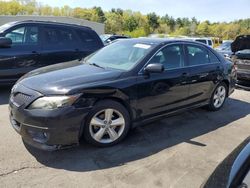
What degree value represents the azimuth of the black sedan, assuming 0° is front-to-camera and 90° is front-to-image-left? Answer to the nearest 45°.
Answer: approximately 45°

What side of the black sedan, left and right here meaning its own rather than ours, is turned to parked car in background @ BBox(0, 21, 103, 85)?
right

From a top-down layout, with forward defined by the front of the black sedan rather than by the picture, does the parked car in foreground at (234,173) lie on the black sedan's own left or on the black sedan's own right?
on the black sedan's own left

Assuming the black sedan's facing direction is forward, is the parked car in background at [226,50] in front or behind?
behind

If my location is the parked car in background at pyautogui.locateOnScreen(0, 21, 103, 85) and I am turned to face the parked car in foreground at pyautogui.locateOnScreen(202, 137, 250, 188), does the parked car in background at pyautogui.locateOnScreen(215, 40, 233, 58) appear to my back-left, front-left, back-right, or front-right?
back-left
